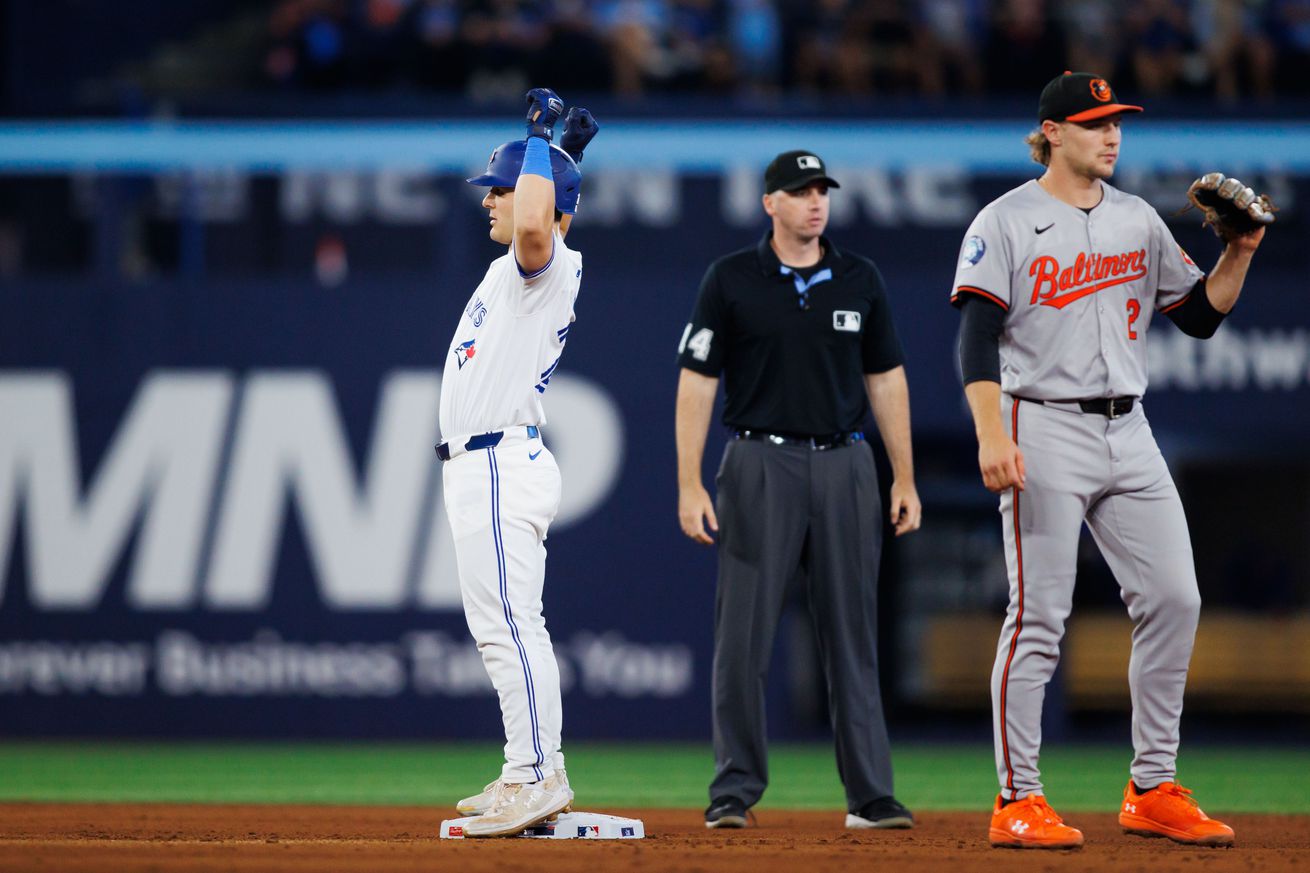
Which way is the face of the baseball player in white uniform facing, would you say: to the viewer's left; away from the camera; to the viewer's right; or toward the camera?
to the viewer's left

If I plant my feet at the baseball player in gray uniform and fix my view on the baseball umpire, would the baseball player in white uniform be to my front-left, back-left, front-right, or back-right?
front-left

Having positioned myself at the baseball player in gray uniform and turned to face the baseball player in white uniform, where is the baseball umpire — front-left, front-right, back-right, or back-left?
front-right

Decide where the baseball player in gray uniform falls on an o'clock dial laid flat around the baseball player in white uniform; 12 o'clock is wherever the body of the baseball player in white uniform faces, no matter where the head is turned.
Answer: The baseball player in gray uniform is roughly at 6 o'clock from the baseball player in white uniform.

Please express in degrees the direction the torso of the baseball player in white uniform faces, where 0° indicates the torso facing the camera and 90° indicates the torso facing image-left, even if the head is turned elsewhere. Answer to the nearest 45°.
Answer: approximately 90°

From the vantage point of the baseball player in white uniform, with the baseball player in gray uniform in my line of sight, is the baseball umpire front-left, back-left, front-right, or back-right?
front-left

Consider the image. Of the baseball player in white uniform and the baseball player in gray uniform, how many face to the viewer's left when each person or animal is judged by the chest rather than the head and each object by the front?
1

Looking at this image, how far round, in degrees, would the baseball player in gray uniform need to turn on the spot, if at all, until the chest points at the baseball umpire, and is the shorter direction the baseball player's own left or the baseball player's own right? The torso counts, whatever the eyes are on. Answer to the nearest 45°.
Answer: approximately 180°

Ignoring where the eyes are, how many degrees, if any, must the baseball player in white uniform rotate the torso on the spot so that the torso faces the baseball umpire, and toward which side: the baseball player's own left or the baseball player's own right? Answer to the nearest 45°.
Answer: approximately 135° to the baseball player's own right

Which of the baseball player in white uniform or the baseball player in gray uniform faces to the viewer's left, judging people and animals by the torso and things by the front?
the baseball player in white uniform
